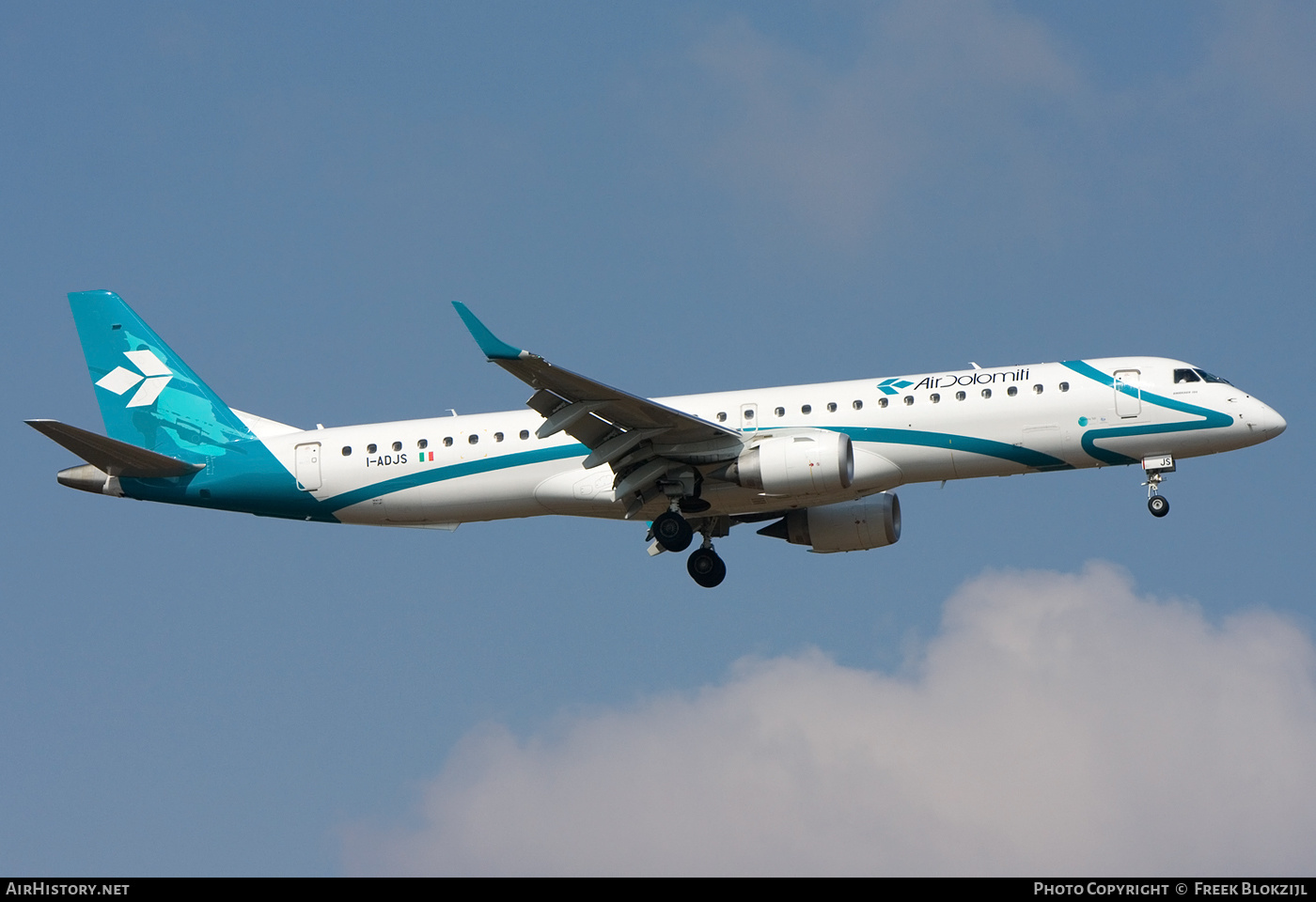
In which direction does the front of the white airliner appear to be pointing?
to the viewer's right
